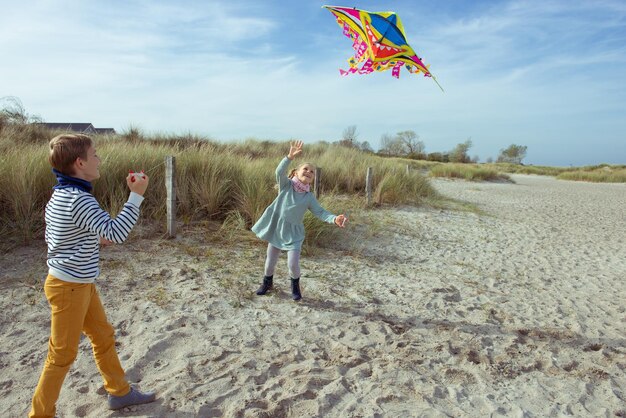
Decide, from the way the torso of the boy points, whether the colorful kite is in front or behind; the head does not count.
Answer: in front

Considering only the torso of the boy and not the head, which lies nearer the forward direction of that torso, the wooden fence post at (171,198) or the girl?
the girl

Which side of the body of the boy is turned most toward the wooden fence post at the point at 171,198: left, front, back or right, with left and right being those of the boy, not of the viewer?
left

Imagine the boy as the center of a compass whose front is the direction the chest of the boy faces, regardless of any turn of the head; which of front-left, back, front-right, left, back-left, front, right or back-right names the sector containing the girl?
front-left

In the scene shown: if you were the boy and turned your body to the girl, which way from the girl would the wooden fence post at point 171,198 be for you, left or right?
left

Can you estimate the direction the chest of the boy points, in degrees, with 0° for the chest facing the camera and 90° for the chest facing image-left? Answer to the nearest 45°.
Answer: approximately 270°

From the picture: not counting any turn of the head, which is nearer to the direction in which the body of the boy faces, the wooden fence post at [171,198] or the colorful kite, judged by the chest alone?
the colorful kite
